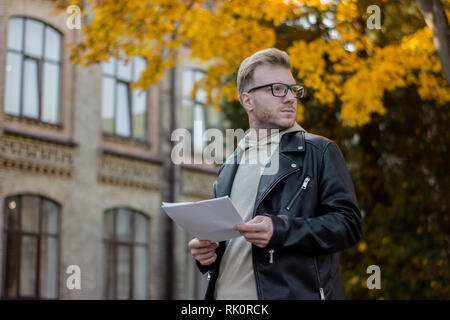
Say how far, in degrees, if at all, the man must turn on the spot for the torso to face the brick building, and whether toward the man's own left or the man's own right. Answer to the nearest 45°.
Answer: approximately 135° to the man's own right

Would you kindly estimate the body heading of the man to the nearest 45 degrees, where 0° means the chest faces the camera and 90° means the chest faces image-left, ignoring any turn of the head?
approximately 45°

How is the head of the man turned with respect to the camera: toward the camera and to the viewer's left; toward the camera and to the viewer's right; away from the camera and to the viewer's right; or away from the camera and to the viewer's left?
toward the camera and to the viewer's right
